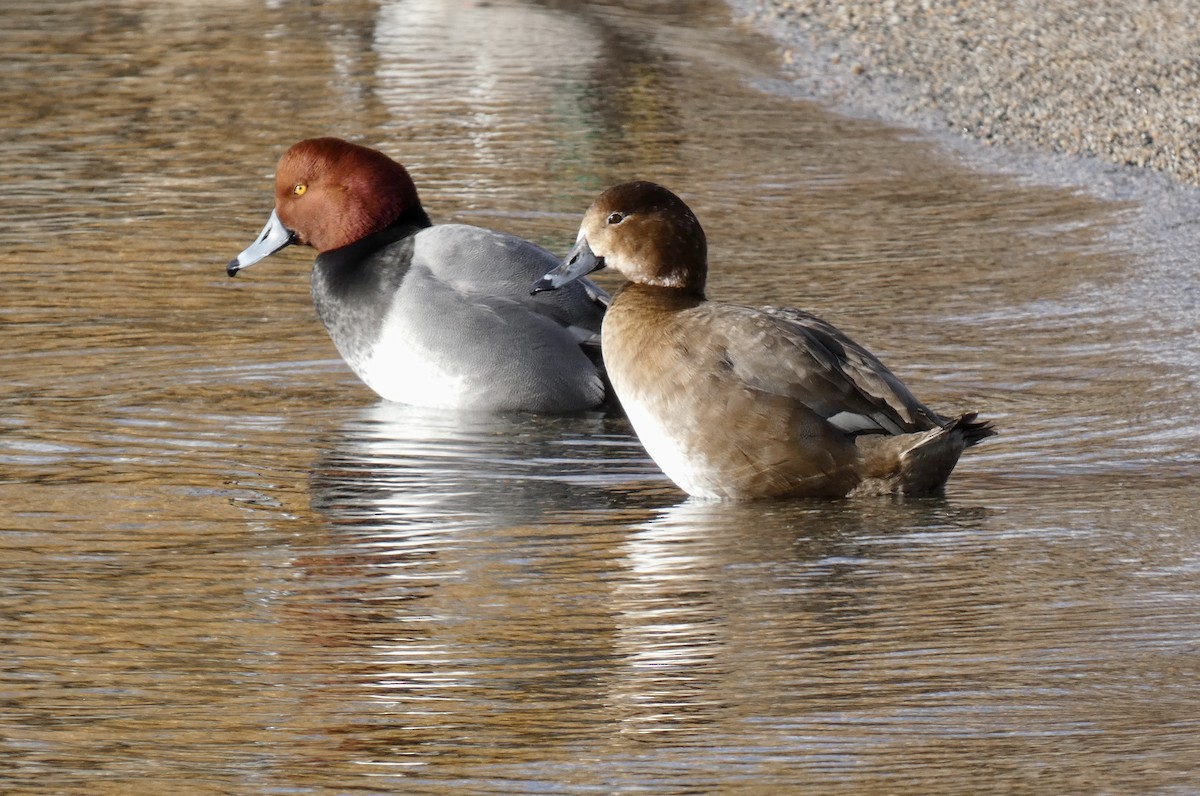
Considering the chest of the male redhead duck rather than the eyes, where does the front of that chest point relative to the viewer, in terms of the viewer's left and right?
facing to the left of the viewer

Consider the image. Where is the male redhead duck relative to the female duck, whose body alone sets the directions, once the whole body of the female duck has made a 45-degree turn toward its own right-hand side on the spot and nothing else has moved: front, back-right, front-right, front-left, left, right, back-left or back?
front

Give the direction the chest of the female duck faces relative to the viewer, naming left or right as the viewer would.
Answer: facing to the left of the viewer
